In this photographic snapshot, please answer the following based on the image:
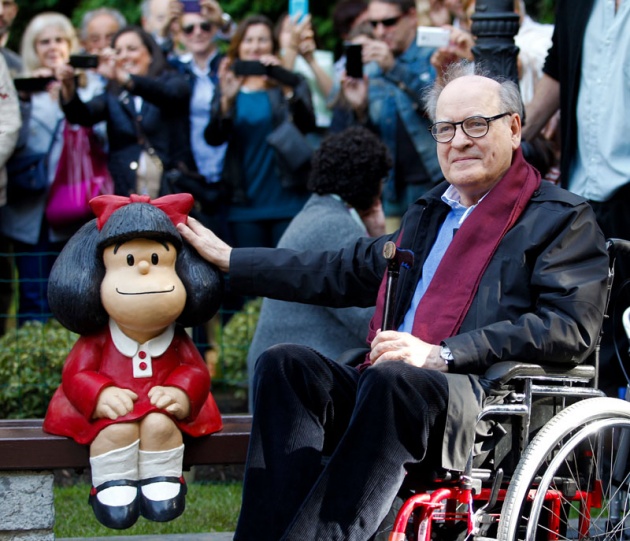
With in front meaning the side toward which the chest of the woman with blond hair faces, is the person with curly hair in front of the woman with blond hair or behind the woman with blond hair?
in front

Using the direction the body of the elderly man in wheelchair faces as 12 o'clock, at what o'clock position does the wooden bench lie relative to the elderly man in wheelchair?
The wooden bench is roughly at 2 o'clock from the elderly man in wheelchair.

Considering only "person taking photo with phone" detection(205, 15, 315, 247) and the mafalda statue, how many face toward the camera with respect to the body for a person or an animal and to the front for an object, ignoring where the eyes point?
2

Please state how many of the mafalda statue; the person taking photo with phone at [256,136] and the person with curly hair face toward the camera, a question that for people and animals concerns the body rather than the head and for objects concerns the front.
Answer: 2

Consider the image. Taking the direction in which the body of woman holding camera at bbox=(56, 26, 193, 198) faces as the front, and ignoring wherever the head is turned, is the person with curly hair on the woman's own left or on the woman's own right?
on the woman's own left

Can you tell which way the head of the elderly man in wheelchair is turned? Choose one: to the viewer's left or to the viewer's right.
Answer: to the viewer's left

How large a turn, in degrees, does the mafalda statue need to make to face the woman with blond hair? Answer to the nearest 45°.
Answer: approximately 180°

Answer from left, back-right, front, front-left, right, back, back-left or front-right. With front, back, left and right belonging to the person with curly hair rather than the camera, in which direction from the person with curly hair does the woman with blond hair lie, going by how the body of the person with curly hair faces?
left

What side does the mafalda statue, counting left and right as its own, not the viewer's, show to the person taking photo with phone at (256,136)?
back

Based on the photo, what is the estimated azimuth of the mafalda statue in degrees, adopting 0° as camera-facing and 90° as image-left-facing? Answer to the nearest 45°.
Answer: approximately 0°

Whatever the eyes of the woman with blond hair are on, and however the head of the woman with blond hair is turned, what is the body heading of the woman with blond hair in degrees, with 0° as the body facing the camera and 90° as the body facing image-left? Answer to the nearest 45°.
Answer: approximately 315°
